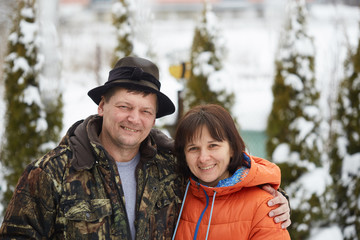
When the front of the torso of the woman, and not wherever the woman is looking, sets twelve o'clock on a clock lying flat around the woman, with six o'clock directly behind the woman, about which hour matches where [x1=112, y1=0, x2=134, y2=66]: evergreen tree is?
The evergreen tree is roughly at 4 o'clock from the woman.

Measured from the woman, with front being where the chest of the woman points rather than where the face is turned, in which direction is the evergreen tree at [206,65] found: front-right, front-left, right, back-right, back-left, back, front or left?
back-right

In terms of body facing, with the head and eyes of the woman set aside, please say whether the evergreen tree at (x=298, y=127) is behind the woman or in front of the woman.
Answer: behind

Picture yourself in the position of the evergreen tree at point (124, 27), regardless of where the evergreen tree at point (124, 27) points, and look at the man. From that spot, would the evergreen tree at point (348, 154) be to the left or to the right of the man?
left

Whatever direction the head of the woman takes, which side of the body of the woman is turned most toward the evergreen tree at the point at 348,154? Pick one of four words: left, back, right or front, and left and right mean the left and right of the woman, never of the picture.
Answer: back

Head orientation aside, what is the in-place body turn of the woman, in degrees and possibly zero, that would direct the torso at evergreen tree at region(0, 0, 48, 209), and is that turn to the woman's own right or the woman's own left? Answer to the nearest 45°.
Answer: approximately 90° to the woman's own right

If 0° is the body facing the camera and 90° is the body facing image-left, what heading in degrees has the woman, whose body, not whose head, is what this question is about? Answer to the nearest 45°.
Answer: approximately 45°
